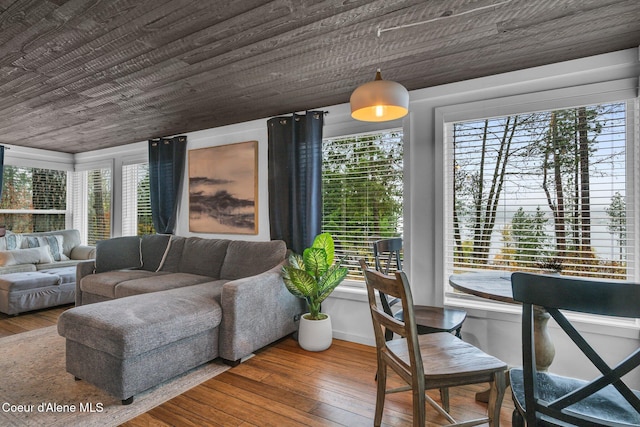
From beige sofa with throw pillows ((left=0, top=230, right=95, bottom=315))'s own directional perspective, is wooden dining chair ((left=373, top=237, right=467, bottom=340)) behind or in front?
in front

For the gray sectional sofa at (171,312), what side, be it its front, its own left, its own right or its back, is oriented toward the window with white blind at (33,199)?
right

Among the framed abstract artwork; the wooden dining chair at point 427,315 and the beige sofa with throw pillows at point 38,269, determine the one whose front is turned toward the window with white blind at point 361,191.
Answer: the beige sofa with throw pillows

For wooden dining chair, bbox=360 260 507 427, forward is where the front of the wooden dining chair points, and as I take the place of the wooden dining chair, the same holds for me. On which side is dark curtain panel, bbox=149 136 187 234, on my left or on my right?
on my left

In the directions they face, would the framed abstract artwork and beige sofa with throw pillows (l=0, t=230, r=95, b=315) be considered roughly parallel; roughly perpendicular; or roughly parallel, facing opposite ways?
roughly perpendicular

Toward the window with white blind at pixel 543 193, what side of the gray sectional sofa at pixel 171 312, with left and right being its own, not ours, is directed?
left

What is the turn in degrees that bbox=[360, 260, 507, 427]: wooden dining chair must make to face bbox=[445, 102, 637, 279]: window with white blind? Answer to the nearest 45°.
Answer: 0° — it already faces it

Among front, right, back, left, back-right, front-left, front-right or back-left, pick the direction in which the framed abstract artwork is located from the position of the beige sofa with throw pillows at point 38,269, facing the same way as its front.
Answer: front

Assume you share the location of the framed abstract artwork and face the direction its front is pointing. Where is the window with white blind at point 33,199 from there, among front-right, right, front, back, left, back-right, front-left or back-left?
right

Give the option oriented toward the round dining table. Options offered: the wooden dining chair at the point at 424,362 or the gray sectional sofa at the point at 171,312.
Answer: the wooden dining chair

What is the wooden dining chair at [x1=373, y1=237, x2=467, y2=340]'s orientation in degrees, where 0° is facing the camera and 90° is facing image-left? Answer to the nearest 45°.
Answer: approximately 315°

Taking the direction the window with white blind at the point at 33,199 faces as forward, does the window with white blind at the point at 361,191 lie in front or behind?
in front

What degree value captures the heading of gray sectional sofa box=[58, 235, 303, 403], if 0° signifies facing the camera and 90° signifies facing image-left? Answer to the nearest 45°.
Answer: approximately 45°

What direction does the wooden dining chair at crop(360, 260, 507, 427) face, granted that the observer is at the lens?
facing away from the viewer and to the right of the viewer

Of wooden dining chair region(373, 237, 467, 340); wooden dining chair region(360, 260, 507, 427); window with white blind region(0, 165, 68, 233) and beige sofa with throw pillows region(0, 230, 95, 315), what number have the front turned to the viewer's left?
0

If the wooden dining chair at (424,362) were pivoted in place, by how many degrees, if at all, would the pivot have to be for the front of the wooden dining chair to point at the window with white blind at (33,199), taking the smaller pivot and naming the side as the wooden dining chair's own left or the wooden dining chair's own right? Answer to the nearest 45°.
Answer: approximately 135° to the wooden dining chair's own left

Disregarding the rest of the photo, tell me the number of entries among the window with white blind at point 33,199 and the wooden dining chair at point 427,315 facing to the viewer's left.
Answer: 0

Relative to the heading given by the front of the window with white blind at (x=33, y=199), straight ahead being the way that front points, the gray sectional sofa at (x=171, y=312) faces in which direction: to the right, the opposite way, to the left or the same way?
to the right
